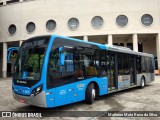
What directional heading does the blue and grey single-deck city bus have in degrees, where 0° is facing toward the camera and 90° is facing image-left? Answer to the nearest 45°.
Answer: approximately 45°
